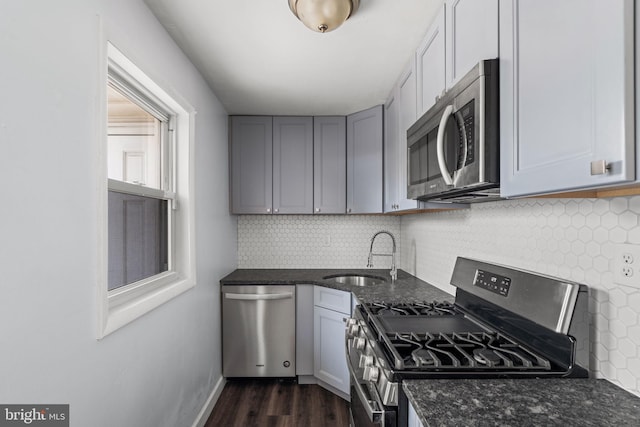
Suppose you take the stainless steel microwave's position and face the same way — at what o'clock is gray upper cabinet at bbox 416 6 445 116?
The gray upper cabinet is roughly at 4 o'clock from the stainless steel microwave.

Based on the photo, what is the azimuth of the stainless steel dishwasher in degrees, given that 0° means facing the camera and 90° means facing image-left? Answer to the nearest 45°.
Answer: approximately 0°

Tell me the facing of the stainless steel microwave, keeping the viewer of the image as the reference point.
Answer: facing the viewer and to the left of the viewer

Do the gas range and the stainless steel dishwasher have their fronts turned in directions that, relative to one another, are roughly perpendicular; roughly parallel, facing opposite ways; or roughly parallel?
roughly perpendicular

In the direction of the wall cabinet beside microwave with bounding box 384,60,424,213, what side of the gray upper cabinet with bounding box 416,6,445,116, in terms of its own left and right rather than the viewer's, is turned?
right

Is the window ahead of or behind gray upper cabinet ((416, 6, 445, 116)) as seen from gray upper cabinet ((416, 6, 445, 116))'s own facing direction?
ahead

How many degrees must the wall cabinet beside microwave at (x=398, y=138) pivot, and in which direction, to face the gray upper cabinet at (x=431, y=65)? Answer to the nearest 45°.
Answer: approximately 90° to its left

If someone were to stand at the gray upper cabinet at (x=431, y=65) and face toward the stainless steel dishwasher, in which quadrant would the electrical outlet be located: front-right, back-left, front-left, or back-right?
back-left

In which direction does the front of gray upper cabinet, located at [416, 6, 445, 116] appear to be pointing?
to the viewer's left

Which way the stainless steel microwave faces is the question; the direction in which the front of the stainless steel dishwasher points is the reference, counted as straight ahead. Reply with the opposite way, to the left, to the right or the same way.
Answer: to the right
